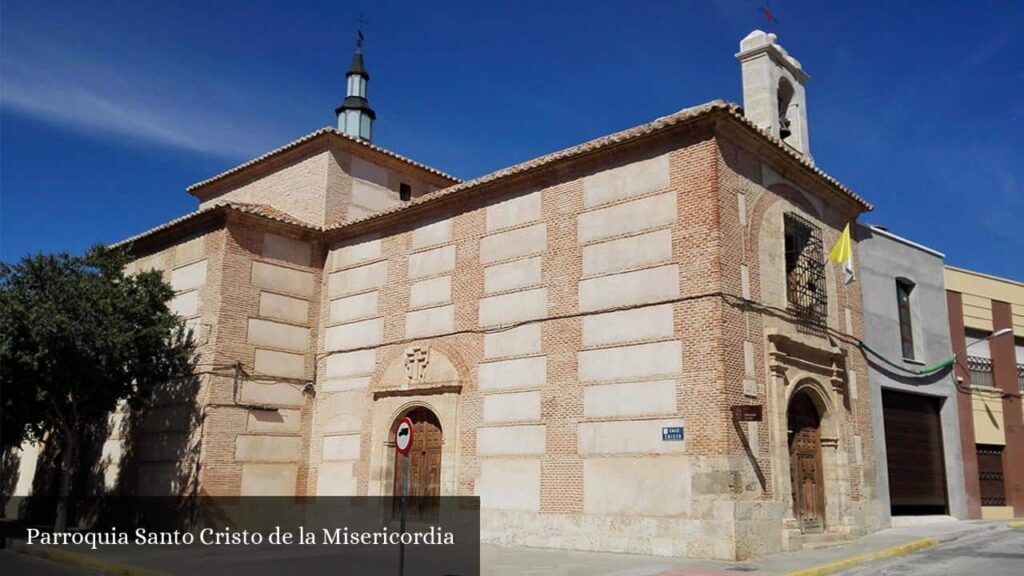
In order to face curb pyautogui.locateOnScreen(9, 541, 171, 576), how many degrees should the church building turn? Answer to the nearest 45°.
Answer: approximately 135° to its right

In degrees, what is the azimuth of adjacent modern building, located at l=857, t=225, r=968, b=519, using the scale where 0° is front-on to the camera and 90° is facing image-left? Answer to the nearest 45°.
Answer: approximately 315°

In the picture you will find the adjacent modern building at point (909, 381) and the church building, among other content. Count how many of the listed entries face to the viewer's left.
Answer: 0

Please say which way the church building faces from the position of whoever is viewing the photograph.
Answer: facing the viewer and to the right of the viewer

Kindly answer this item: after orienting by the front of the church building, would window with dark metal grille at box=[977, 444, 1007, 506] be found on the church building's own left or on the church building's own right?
on the church building's own left

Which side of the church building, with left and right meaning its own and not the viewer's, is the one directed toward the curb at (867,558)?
front

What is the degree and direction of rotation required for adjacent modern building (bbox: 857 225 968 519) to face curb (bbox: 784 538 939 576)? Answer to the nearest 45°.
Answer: approximately 45° to its right

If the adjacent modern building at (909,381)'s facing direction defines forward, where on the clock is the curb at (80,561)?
The curb is roughly at 3 o'clock from the adjacent modern building.

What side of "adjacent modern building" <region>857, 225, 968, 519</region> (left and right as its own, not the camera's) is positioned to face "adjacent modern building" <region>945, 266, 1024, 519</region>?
left

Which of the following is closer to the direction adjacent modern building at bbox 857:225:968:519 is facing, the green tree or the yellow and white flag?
the yellow and white flag

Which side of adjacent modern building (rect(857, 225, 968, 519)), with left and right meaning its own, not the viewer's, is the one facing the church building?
right
